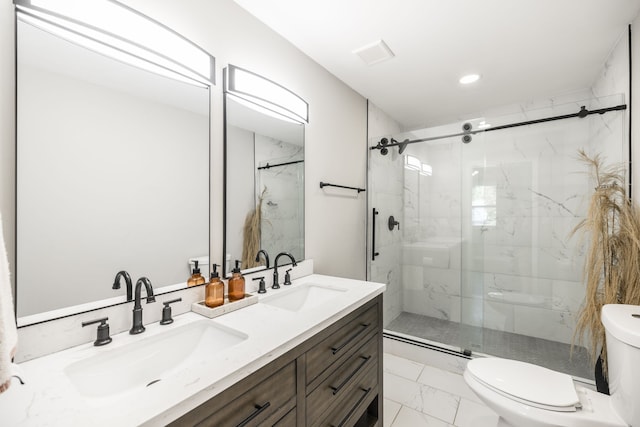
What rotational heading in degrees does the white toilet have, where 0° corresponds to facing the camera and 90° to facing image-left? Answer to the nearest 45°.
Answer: approximately 90°

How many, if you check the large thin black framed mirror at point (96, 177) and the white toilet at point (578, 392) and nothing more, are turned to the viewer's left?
1

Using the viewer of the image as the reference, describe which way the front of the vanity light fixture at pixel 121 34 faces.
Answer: facing the viewer and to the right of the viewer

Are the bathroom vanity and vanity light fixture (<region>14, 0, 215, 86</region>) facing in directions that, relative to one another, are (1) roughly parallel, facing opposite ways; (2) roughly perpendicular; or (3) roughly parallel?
roughly parallel

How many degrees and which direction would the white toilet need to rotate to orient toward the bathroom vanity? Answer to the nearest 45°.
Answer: approximately 45° to its left

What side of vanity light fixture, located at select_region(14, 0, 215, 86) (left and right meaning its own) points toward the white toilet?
front

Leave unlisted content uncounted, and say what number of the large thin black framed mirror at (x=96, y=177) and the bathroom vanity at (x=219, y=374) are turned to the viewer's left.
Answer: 0

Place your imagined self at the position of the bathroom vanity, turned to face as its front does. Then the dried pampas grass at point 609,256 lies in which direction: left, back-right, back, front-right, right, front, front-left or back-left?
front-left

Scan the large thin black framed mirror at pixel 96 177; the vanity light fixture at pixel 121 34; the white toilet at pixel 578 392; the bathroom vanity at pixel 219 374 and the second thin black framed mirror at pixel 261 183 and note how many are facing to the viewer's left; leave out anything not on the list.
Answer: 1

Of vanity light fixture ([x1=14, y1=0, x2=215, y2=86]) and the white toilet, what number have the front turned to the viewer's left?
1

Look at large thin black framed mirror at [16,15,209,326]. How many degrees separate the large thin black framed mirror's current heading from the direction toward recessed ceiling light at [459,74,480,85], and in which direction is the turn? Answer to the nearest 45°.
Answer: approximately 45° to its left

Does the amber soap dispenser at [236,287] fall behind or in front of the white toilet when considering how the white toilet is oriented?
in front
